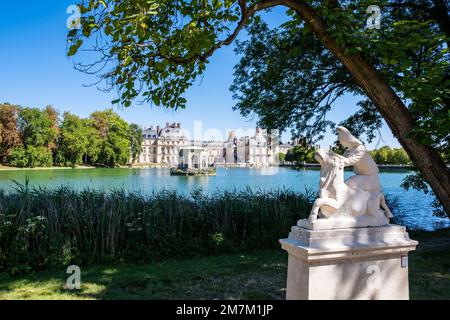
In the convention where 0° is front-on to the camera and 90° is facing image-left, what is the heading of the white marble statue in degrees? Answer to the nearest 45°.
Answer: approximately 90°
